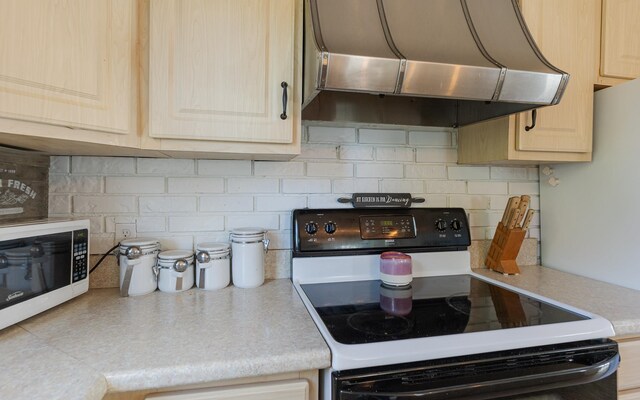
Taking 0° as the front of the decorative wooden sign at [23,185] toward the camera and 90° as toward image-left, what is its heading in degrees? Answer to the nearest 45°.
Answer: approximately 315°

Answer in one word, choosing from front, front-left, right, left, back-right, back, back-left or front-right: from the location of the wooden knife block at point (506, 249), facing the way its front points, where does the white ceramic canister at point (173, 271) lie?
right

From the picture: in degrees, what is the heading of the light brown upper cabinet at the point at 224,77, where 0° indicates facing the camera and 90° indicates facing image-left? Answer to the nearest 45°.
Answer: approximately 0°

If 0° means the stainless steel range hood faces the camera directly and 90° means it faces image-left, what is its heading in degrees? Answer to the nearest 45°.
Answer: approximately 315°

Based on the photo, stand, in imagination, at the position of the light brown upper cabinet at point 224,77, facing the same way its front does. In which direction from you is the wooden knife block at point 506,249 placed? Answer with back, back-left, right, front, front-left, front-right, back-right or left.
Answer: left

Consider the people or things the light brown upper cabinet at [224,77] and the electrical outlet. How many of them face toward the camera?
2

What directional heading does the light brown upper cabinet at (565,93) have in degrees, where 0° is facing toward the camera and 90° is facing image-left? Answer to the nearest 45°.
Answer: approximately 315°

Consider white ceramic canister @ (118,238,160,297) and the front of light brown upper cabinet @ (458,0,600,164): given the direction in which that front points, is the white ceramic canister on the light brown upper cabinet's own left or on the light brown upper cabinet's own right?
on the light brown upper cabinet's own right
